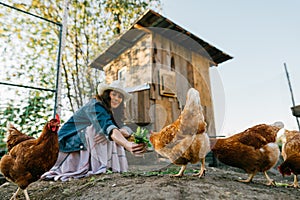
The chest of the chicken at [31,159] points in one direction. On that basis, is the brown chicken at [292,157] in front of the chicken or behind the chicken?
in front

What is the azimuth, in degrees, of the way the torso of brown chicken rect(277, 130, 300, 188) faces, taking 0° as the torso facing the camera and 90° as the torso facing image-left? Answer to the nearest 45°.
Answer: approximately 90°

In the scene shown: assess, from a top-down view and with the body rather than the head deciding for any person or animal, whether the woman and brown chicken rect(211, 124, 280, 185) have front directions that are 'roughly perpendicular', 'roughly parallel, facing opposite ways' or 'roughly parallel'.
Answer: roughly parallel, facing opposite ways

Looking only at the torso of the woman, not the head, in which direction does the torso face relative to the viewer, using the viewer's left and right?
facing the viewer and to the right of the viewer

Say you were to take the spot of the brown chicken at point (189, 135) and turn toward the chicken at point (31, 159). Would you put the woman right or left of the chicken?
right

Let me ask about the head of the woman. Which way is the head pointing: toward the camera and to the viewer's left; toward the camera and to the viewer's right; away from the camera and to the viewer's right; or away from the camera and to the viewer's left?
toward the camera and to the viewer's right

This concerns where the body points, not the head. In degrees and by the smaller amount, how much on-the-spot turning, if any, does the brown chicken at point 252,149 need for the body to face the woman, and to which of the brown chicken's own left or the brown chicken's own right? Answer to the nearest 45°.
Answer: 0° — it already faces them

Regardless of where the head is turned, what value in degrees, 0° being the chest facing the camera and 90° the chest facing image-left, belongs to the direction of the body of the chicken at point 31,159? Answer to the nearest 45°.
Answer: approximately 270°
